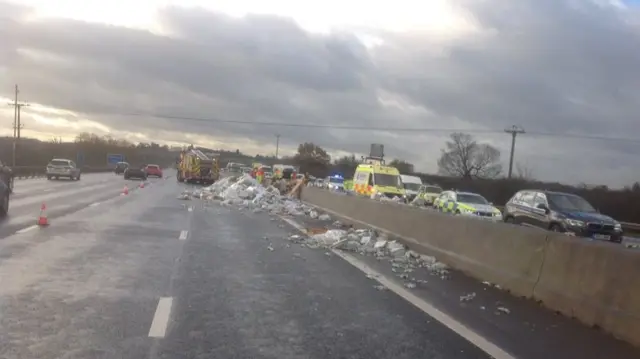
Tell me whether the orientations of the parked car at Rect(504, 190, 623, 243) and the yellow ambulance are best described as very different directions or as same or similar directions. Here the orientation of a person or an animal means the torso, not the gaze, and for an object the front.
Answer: same or similar directions

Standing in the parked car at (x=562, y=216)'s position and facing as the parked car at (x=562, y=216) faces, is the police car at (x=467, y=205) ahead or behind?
behind

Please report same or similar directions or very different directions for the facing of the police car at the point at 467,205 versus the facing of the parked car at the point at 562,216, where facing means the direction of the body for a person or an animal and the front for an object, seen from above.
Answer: same or similar directions

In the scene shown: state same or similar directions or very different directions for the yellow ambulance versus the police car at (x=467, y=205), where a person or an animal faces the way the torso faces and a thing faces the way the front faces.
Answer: same or similar directions

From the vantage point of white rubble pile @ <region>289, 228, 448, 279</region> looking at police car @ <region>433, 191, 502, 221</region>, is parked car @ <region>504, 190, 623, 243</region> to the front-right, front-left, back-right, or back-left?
front-right

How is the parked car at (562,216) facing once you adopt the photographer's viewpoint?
facing the viewer and to the right of the viewer

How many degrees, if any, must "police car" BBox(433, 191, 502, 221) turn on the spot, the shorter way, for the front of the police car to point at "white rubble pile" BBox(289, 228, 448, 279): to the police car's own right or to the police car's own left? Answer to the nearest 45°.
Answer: approximately 45° to the police car's own right

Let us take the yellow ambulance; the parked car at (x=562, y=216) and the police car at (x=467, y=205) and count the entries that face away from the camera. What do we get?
0
